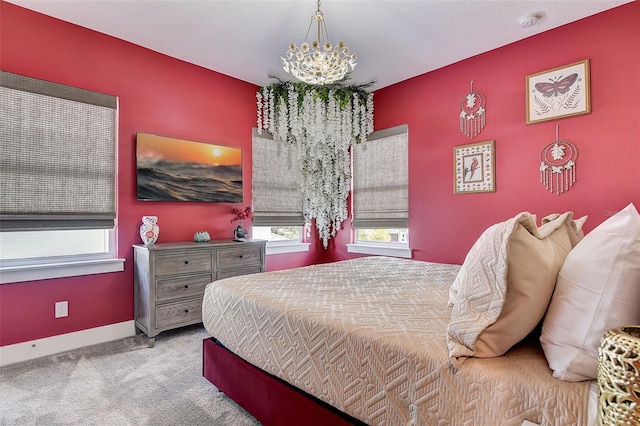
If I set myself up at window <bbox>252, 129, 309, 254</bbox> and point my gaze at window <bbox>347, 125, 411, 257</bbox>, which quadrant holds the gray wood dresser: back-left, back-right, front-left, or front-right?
back-right

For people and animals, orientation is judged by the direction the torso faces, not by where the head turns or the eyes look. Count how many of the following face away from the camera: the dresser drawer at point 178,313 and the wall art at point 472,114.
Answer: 0

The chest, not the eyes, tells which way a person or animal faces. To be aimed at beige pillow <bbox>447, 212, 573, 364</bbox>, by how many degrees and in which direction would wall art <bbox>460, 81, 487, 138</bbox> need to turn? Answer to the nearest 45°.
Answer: approximately 45° to its left

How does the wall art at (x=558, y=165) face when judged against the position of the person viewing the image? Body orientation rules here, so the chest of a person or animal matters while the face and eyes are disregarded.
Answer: facing the viewer

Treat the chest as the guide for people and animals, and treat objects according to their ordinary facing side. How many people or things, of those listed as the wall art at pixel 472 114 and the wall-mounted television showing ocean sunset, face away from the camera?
0

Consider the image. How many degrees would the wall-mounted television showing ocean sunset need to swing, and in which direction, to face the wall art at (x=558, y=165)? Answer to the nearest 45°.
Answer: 0° — it already faces it

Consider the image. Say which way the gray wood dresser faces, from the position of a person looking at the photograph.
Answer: facing the viewer and to the right of the viewer

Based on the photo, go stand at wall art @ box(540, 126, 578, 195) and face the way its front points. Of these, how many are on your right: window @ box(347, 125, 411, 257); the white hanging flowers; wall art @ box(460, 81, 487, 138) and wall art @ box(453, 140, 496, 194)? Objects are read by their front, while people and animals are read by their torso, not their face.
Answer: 4

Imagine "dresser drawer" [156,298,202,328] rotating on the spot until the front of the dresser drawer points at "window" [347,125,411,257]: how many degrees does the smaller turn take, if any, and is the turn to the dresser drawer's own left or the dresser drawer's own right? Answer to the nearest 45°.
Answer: approximately 45° to the dresser drawer's own left

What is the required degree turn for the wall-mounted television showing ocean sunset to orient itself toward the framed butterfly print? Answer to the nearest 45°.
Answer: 0° — it already faces it

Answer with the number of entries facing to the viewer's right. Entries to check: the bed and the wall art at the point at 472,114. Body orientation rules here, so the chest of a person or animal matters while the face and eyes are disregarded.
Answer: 0

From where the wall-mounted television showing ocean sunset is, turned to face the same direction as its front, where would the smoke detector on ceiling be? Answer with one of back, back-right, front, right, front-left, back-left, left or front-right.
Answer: front

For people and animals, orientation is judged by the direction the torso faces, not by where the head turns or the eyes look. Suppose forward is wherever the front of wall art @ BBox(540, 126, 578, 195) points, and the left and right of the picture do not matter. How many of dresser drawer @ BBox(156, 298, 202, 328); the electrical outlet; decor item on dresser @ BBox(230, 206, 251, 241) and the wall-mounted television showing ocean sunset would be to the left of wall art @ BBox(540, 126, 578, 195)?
0

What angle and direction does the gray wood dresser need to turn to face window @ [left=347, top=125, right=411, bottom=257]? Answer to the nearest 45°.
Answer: approximately 45° to its left

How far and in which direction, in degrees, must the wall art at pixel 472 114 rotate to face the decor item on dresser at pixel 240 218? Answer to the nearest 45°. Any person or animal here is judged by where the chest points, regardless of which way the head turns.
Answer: approximately 45° to its right

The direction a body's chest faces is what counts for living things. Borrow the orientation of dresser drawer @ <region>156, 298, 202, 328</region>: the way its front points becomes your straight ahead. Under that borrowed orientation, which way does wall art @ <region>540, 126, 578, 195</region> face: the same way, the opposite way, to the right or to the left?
to the right
